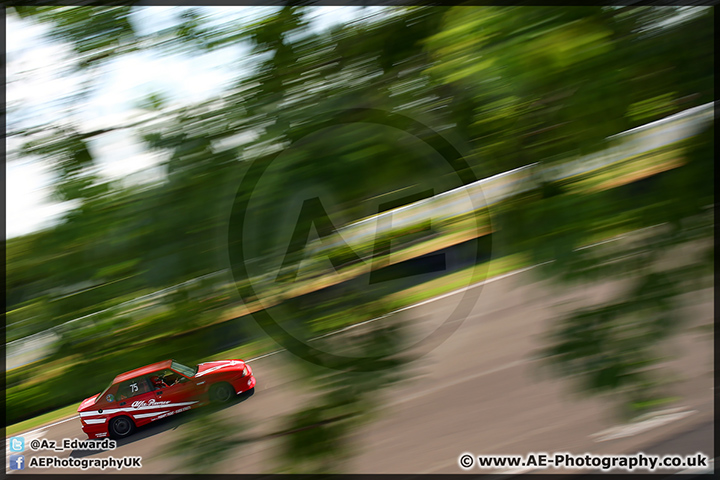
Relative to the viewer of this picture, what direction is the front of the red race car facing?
facing to the right of the viewer
